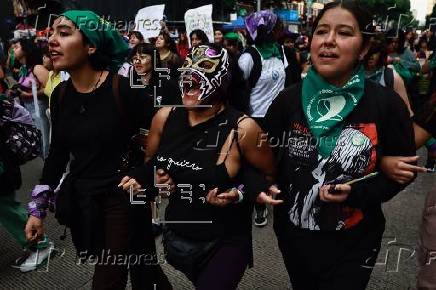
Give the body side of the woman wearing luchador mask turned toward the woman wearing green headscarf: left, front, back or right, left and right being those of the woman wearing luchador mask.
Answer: right

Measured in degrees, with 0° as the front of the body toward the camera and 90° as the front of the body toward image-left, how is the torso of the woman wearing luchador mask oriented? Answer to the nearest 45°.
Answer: approximately 45°

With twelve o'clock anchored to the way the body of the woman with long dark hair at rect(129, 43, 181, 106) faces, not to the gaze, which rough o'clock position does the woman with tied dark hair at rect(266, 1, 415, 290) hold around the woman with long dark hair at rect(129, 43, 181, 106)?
the woman with tied dark hair at rect(266, 1, 415, 290) is roughly at 10 o'clock from the woman with long dark hair at rect(129, 43, 181, 106).

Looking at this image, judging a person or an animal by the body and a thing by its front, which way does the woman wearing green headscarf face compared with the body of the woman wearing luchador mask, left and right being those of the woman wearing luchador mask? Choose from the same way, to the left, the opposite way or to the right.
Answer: the same way

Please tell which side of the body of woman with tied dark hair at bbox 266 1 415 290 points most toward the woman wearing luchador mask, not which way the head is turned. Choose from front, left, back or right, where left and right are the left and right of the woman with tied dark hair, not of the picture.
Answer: right

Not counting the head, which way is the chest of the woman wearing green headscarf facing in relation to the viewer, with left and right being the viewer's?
facing the viewer and to the left of the viewer

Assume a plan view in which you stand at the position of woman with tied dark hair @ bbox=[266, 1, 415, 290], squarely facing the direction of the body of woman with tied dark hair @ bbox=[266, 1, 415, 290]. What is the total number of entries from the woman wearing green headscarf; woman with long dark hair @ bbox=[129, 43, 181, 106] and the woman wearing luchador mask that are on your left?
0

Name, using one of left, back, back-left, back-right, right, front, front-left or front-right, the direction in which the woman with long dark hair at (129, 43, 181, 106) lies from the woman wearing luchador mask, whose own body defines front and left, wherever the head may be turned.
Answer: back-right

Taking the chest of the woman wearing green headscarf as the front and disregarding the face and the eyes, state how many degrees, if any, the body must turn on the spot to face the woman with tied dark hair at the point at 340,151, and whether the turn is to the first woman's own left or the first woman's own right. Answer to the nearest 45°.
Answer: approximately 90° to the first woman's own left

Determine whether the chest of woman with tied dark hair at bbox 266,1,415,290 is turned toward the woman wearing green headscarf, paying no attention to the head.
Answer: no

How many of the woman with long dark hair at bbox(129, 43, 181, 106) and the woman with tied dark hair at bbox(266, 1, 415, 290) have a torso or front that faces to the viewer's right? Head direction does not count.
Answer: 0

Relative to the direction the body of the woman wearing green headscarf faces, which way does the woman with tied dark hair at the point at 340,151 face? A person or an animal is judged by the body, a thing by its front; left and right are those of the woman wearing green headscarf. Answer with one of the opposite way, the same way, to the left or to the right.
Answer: the same way

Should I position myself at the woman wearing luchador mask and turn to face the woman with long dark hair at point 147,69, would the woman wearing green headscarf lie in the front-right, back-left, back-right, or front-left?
front-left

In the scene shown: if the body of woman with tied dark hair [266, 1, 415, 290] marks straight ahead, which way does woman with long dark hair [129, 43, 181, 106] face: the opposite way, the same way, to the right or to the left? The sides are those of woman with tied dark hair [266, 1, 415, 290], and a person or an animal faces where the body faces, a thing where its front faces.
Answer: the same way

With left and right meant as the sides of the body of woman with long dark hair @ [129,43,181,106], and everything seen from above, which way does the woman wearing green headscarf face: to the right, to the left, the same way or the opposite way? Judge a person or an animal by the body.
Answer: the same way

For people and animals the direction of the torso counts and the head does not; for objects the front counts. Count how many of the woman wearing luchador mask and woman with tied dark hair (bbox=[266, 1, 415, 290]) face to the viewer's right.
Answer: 0

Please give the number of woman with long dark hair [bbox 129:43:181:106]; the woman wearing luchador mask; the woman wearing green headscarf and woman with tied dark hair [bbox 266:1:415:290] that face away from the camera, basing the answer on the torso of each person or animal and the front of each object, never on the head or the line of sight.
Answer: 0

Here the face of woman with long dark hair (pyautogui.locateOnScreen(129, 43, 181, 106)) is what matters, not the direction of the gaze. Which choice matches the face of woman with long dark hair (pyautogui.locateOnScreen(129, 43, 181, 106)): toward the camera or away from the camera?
toward the camera

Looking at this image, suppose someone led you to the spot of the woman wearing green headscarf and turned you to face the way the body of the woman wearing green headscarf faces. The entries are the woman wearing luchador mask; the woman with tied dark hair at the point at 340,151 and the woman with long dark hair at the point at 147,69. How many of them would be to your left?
2

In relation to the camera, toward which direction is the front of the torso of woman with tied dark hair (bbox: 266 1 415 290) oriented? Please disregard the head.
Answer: toward the camera

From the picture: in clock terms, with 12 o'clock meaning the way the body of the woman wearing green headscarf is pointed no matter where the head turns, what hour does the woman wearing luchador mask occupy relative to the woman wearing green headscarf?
The woman wearing luchador mask is roughly at 9 o'clock from the woman wearing green headscarf.
